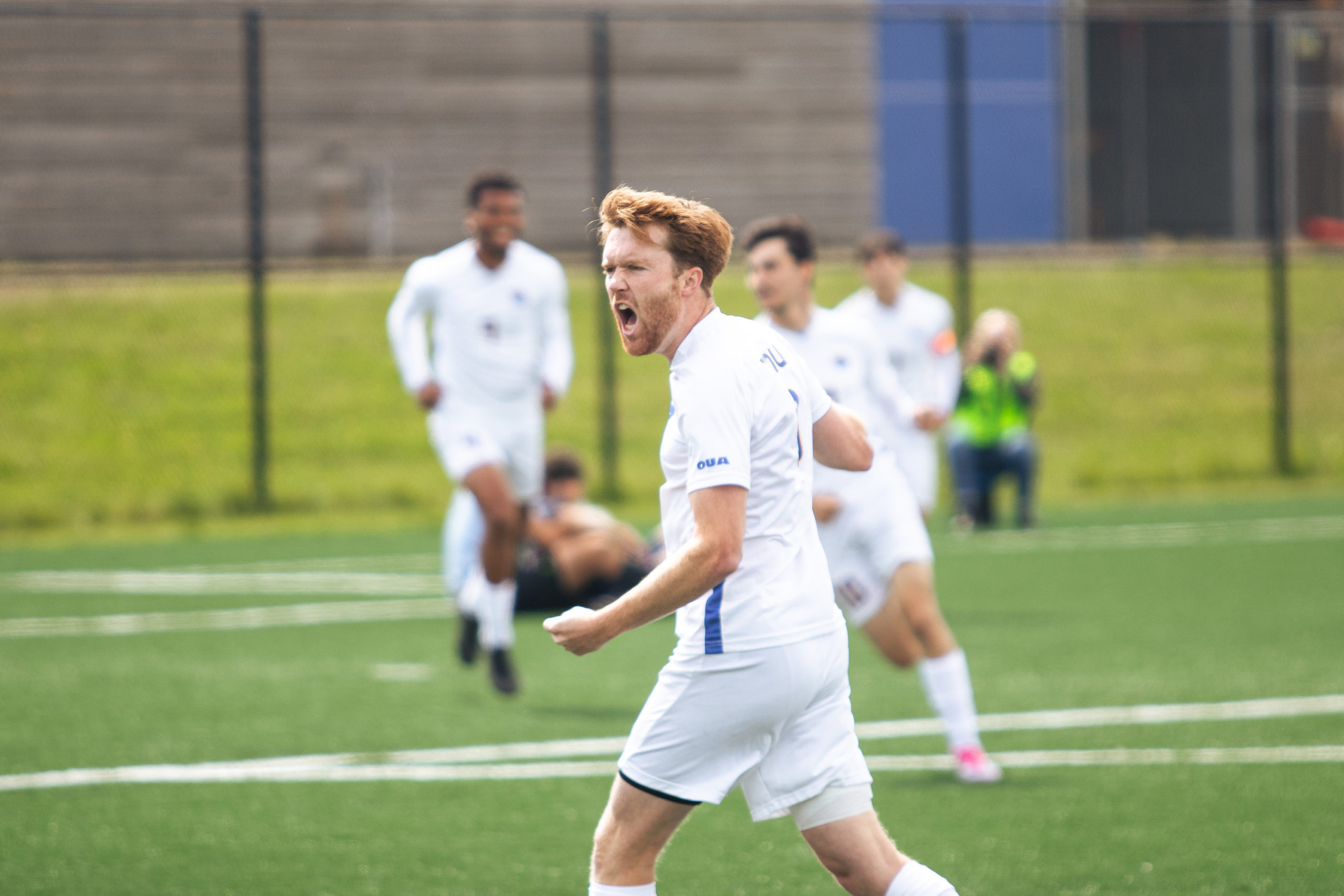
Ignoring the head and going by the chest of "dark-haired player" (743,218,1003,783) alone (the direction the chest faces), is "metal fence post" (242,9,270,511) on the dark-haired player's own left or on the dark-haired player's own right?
on the dark-haired player's own right

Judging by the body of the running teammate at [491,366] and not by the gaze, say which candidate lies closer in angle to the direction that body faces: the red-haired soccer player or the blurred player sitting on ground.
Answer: the red-haired soccer player

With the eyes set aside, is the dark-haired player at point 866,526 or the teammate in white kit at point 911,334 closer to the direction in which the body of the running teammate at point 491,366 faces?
the dark-haired player

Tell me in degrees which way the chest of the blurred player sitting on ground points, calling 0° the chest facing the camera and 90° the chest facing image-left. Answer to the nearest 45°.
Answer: approximately 315°

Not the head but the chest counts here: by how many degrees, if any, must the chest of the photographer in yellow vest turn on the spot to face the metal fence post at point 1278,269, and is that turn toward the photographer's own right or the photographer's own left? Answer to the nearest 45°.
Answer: approximately 135° to the photographer's own left

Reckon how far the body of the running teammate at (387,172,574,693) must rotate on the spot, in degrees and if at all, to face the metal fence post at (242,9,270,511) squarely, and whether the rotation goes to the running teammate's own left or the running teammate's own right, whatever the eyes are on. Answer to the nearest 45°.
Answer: approximately 180°

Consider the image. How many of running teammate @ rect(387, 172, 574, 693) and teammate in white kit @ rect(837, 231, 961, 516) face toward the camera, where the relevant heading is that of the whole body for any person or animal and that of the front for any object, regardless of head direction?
2

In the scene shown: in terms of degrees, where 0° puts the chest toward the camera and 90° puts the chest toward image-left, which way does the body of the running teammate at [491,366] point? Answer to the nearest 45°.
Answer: approximately 0°
